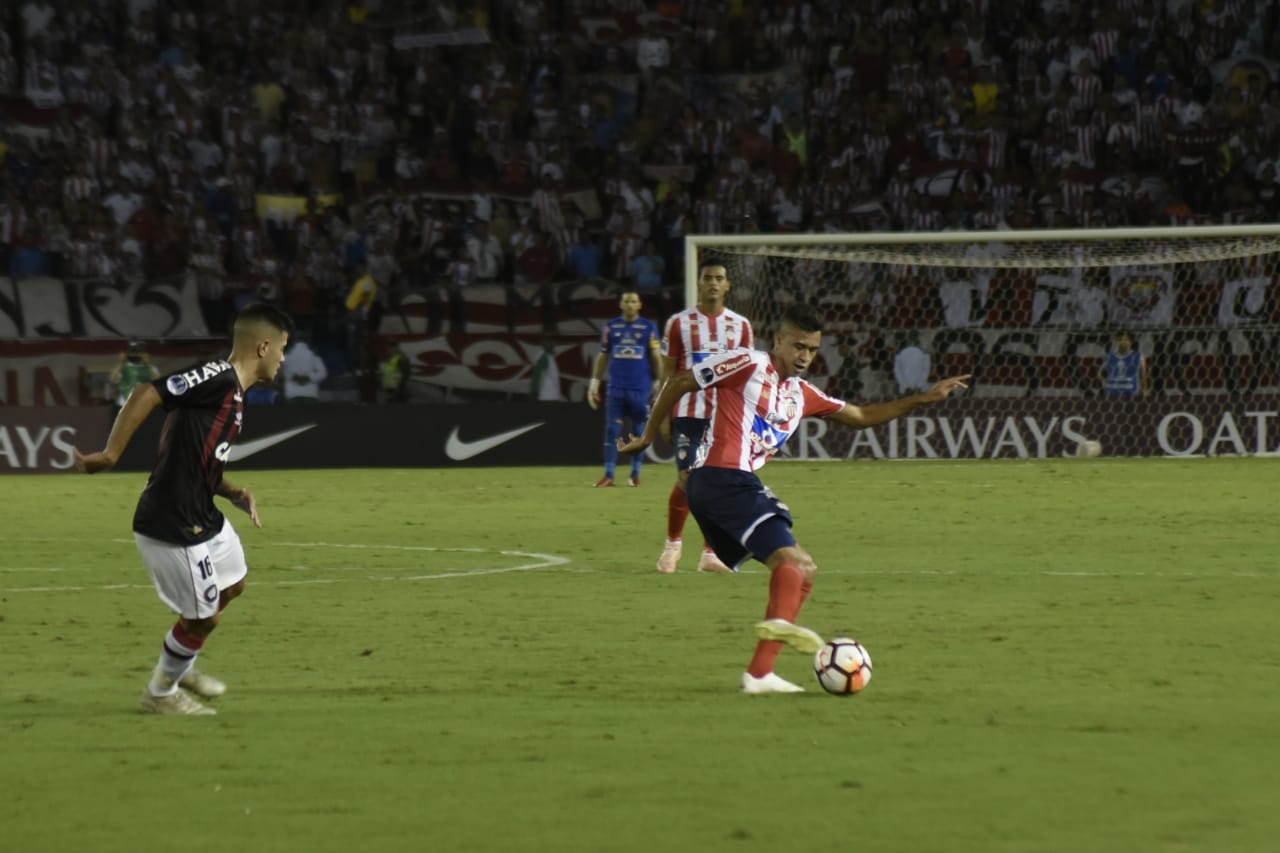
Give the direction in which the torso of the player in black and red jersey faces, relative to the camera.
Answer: to the viewer's right

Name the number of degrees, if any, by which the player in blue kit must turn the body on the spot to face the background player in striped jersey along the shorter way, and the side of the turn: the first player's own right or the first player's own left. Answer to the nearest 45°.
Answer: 0° — they already face them

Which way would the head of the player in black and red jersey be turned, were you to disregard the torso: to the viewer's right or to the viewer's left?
to the viewer's right

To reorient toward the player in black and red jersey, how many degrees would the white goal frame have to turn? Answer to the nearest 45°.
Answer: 0° — it already faces them

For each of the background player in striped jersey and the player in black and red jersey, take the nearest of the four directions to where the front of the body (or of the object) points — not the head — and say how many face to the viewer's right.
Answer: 1
